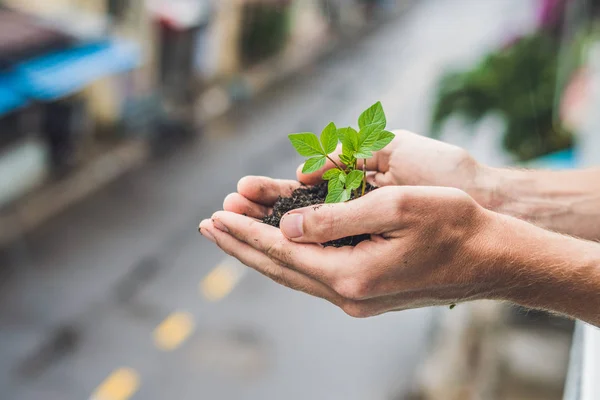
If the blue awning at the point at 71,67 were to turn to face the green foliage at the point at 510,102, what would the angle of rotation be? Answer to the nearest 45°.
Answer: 0° — it already faces it

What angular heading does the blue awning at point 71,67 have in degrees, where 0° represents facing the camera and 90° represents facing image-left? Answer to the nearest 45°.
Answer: approximately 315°

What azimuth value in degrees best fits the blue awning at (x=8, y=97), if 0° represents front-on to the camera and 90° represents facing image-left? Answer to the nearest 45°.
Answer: approximately 315°
